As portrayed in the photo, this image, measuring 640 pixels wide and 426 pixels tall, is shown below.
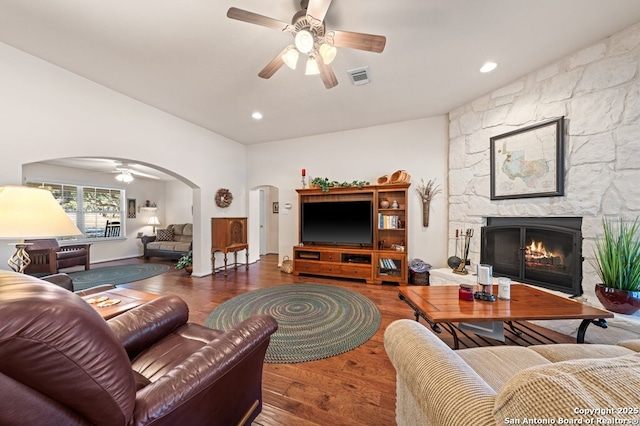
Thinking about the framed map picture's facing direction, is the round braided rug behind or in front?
in front

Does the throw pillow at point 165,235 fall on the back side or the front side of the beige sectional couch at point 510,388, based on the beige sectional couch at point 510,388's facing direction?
on the front side

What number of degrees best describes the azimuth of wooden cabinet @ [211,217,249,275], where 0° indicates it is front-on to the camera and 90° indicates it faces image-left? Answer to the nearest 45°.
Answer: approximately 315°

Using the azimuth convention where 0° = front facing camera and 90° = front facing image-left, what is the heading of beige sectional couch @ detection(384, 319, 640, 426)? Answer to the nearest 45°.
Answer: approximately 135°

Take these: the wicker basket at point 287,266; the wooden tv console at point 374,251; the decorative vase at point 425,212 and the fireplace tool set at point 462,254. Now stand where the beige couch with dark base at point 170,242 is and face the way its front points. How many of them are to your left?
4

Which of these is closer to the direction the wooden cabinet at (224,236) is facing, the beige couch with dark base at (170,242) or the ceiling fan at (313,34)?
the ceiling fan

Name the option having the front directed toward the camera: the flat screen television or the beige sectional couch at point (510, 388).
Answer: the flat screen television

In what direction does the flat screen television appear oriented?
toward the camera

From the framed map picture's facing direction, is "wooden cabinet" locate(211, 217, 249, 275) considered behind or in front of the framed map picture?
in front

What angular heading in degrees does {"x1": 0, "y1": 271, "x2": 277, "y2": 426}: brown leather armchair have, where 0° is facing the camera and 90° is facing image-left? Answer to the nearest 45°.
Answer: approximately 225°

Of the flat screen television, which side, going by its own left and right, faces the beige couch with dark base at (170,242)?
right

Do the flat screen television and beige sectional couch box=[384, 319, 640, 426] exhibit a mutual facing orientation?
yes

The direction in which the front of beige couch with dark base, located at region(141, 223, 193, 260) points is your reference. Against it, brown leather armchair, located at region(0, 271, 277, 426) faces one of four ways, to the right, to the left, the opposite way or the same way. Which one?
the opposite way

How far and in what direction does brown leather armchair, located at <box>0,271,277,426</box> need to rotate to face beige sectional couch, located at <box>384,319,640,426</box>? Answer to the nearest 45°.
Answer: approximately 90° to its right

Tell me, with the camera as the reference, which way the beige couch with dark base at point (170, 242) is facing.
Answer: facing the viewer and to the left of the viewer

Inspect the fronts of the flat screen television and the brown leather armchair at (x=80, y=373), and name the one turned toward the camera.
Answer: the flat screen television

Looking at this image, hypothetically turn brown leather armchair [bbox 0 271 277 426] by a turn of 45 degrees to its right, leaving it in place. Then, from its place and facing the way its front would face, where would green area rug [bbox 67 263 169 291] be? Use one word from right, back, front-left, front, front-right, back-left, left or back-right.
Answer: left
